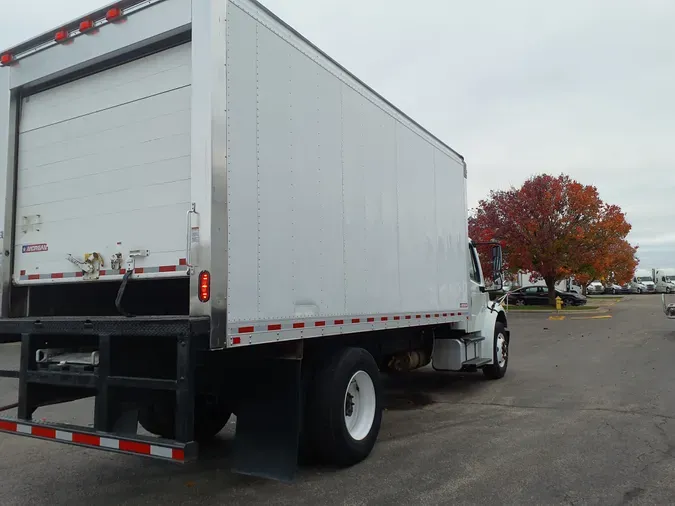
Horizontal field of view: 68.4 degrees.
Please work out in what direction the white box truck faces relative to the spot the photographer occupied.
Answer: facing away from the viewer and to the right of the viewer

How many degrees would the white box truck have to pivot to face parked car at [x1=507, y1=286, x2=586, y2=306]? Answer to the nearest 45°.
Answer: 0° — it already faces it

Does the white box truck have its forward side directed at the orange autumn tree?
yes
